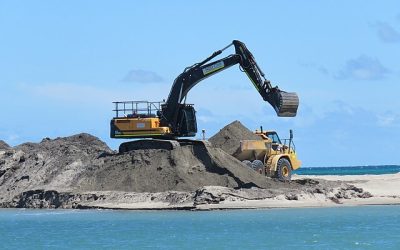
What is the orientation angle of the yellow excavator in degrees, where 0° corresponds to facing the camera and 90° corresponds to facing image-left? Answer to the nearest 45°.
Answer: approximately 270°
